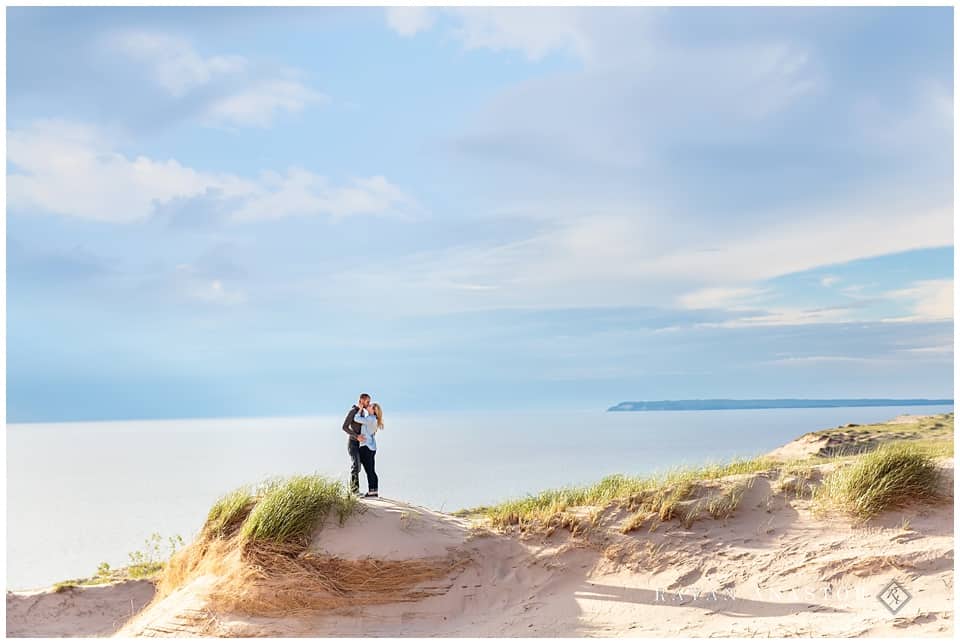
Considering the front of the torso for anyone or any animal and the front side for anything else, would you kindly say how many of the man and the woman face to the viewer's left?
1

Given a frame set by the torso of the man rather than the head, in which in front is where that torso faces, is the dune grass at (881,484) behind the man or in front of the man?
in front

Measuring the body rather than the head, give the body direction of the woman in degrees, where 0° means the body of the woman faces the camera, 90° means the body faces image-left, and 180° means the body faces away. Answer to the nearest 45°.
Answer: approximately 90°

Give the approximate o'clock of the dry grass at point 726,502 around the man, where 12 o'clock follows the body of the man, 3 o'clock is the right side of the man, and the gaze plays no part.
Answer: The dry grass is roughly at 1 o'clock from the man.

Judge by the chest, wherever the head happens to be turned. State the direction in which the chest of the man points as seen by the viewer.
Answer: to the viewer's right

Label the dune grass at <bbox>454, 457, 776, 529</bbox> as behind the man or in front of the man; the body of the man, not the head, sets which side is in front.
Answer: in front

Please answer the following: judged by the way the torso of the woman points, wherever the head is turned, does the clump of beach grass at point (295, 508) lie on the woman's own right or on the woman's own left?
on the woman's own left

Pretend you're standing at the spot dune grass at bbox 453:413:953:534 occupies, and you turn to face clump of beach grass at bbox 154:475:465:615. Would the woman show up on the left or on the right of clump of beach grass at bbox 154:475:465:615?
right

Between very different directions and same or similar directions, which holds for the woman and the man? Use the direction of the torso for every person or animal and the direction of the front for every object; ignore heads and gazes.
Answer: very different directions
